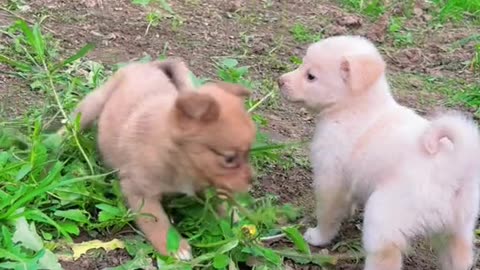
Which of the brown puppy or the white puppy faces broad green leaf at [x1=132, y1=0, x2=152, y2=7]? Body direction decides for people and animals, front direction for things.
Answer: the white puppy

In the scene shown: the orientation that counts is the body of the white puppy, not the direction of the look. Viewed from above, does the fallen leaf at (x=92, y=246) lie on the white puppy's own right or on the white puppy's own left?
on the white puppy's own left

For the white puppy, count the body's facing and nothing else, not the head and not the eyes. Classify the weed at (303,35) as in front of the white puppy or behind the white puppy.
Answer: in front

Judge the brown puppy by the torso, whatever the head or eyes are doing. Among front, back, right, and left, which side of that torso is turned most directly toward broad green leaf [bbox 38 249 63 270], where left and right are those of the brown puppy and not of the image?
right

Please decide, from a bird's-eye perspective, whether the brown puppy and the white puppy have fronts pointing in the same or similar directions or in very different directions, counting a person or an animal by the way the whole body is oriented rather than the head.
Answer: very different directions

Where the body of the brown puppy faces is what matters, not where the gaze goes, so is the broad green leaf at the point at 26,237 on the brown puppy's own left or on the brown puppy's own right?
on the brown puppy's own right

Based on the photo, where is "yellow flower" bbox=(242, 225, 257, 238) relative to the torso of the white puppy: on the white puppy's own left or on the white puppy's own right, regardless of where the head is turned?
on the white puppy's own left

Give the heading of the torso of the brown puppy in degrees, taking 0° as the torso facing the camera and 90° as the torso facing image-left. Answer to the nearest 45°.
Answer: approximately 315°

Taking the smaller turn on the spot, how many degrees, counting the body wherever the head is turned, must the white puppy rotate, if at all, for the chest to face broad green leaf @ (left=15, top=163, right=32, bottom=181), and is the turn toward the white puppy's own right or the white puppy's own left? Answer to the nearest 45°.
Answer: approximately 45° to the white puppy's own left

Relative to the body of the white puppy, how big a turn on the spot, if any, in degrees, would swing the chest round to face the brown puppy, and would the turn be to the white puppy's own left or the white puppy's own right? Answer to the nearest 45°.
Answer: approximately 45° to the white puppy's own left

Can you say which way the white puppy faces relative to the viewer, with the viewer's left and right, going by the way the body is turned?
facing away from the viewer and to the left of the viewer

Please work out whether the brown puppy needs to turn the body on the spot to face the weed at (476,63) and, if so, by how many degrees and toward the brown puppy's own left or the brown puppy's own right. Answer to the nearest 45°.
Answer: approximately 90° to the brown puppy's own left
